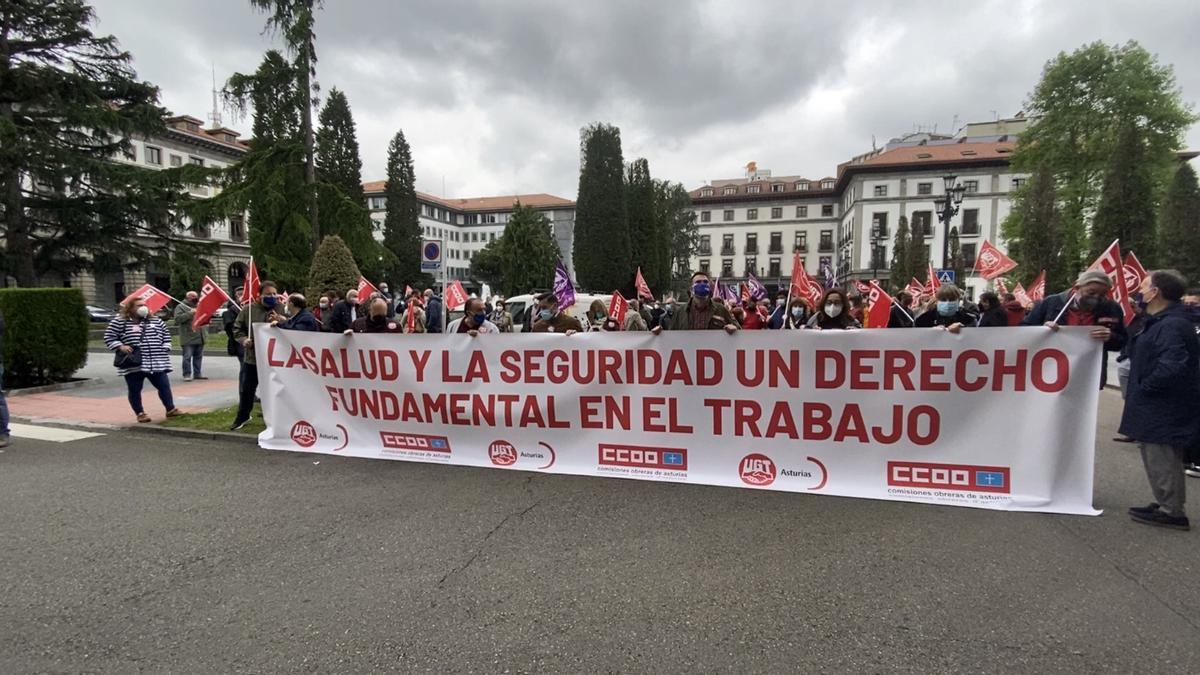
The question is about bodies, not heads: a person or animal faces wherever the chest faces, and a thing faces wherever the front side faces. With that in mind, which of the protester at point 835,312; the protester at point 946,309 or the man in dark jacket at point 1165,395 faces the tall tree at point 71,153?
the man in dark jacket

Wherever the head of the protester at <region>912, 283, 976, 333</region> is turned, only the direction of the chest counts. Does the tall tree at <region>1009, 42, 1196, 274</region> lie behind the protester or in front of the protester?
behind

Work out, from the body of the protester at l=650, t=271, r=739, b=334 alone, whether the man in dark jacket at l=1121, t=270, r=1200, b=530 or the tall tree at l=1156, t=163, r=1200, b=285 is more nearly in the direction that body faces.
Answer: the man in dark jacket

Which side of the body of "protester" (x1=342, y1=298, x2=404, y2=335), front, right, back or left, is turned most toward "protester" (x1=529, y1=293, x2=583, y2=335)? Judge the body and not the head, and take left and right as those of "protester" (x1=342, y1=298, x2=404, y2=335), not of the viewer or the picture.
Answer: left

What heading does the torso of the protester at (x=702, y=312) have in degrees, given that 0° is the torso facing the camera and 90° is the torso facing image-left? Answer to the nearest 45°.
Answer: approximately 0°

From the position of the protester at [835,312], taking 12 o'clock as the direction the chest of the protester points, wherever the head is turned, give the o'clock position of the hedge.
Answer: The hedge is roughly at 3 o'clock from the protester.

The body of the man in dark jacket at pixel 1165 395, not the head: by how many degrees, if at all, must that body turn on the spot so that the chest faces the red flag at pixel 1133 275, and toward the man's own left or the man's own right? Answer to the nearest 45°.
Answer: approximately 90° to the man's own right
